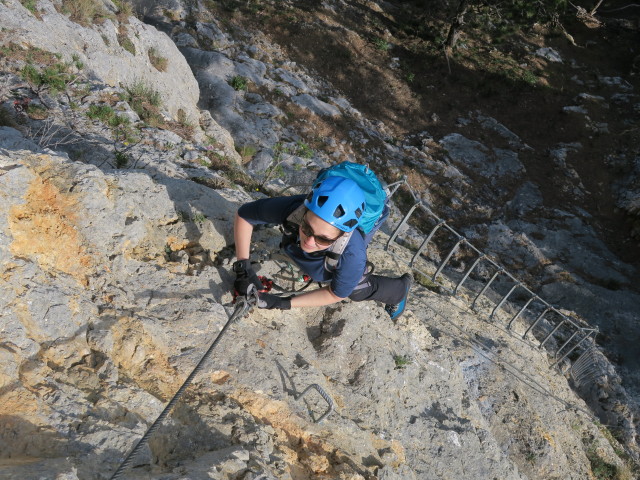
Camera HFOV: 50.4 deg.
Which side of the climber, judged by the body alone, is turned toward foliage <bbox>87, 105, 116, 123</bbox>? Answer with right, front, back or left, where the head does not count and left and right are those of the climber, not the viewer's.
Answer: right

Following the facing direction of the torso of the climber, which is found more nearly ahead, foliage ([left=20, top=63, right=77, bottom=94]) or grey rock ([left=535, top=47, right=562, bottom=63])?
the foliage

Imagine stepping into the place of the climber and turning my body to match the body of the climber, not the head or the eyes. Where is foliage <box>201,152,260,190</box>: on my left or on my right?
on my right

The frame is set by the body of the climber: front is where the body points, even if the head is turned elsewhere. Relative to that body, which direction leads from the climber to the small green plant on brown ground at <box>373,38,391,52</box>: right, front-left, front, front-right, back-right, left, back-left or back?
back-right

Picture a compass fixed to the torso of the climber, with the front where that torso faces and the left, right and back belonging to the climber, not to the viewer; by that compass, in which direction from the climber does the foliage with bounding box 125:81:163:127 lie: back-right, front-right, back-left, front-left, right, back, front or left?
right

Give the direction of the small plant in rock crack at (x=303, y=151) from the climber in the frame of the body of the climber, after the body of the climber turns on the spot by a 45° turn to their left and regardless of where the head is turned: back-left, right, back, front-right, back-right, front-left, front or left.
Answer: back

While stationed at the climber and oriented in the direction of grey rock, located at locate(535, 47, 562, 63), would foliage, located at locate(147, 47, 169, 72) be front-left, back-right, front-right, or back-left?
front-left

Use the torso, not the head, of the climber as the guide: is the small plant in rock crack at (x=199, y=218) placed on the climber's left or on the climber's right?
on the climber's right

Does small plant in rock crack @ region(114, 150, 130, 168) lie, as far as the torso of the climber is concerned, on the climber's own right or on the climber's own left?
on the climber's own right

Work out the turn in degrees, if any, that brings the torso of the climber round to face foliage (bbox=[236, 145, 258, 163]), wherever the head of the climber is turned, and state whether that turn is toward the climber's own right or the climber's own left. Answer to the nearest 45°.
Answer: approximately 135° to the climber's own right

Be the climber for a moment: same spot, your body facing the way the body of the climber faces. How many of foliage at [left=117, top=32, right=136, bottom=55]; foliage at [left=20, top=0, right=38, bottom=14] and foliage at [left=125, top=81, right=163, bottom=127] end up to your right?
3

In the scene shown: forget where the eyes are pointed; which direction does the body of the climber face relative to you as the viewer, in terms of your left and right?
facing the viewer and to the left of the viewer
